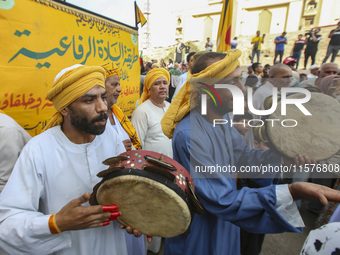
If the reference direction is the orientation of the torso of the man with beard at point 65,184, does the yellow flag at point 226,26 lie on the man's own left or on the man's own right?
on the man's own left

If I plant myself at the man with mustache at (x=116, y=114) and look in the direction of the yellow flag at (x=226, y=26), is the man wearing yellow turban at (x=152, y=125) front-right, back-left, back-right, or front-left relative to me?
front-right

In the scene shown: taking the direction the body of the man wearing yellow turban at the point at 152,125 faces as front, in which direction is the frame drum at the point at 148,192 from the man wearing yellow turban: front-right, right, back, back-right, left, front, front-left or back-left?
front-right

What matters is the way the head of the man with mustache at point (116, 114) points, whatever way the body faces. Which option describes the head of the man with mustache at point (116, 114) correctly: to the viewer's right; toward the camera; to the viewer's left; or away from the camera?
to the viewer's right
